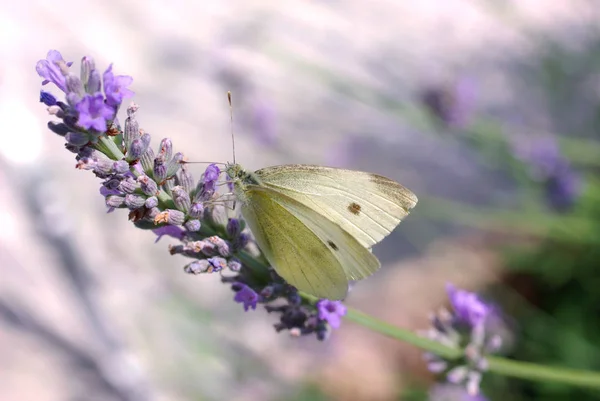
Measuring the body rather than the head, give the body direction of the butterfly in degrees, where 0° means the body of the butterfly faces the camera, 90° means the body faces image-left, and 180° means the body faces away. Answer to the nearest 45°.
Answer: approximately 90°
